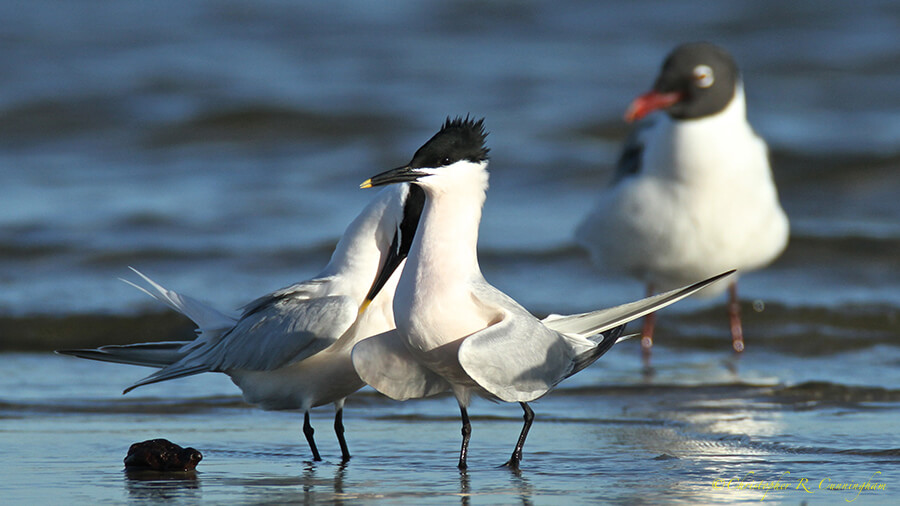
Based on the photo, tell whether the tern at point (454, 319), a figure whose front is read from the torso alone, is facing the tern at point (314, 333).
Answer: no

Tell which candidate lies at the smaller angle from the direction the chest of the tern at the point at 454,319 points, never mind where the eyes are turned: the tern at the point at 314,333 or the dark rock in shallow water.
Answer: the dark rock in shallow water

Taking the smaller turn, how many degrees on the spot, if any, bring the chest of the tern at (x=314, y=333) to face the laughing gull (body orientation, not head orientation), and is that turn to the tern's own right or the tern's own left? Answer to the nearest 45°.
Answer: approximately 45° to the tern's own left

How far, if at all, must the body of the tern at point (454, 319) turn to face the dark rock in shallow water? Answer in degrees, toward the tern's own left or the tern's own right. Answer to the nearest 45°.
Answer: approximately 45° to the tern's own right

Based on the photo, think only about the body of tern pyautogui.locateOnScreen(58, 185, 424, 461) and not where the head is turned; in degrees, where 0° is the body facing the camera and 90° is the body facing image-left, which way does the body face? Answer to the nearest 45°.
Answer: approximately 270°

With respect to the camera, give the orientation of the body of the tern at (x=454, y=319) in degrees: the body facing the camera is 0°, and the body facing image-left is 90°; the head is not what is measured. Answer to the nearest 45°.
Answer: approximately 45°

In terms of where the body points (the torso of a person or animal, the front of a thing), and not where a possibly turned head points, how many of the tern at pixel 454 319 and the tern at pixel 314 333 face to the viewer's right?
1

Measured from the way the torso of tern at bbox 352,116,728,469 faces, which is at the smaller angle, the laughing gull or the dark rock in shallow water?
the dark rock in shallow water

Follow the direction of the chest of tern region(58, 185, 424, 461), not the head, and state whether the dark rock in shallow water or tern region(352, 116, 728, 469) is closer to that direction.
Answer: the tern

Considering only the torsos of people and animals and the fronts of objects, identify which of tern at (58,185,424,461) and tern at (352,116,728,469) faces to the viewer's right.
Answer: tern at (58,185,424,461)

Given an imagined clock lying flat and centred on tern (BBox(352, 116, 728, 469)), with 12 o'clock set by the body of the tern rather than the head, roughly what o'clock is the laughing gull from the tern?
The laughing gull is roughly at 5 o'clock from the tern.

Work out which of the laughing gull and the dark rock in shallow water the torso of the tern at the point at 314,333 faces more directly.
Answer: the laughing gull
